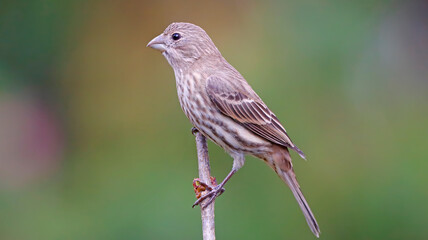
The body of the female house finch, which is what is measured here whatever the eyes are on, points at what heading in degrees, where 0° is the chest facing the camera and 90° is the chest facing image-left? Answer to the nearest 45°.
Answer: approximately 90°
